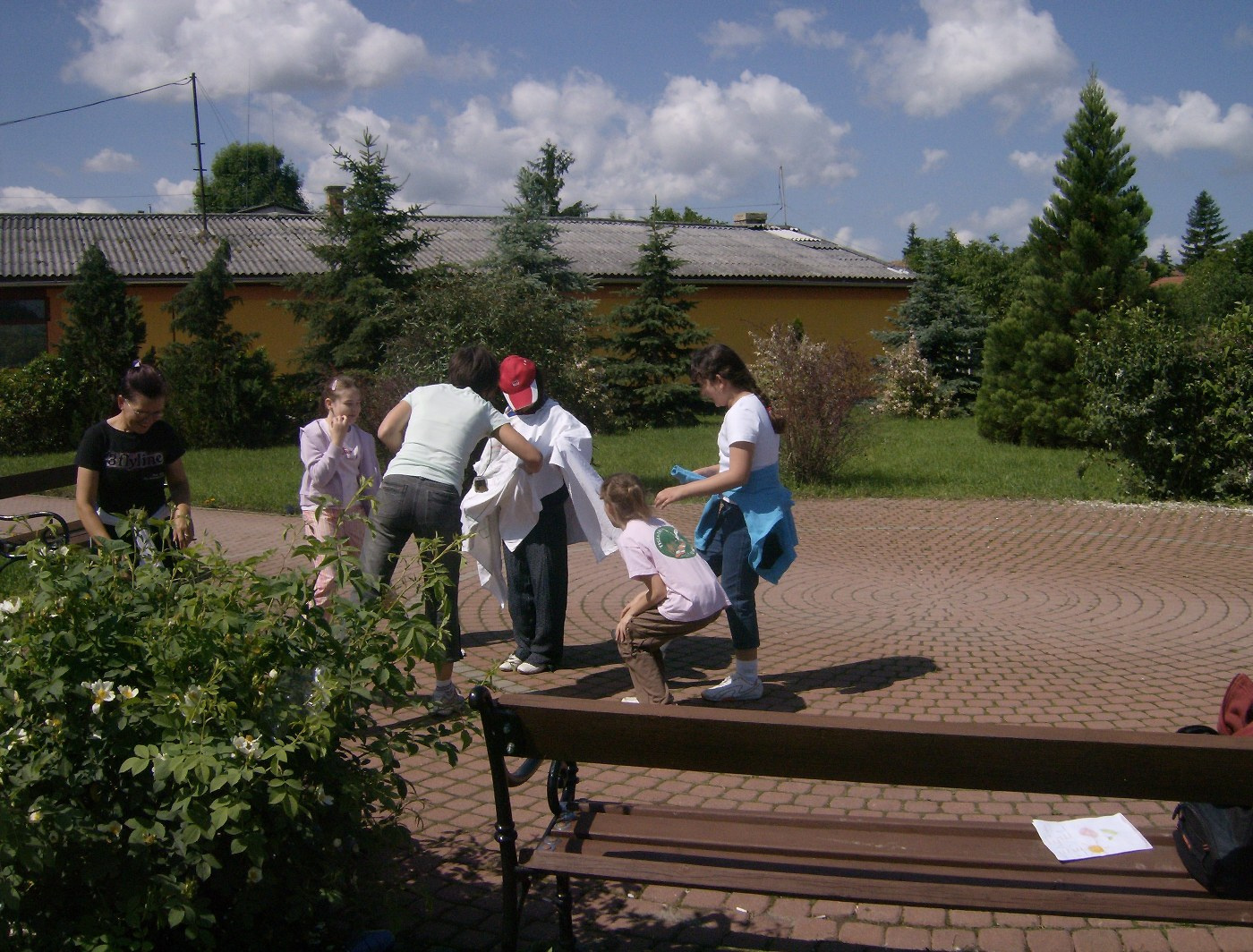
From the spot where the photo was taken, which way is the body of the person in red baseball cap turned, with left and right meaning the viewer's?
facing the viewer and to the left of the viewer

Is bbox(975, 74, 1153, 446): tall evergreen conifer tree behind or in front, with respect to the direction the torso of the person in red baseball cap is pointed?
behind

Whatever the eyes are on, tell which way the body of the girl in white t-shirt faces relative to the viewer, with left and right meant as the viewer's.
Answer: facing to the left of the viewer

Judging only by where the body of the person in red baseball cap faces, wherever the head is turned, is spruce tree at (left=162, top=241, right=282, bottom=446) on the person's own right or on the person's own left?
on the person's own right

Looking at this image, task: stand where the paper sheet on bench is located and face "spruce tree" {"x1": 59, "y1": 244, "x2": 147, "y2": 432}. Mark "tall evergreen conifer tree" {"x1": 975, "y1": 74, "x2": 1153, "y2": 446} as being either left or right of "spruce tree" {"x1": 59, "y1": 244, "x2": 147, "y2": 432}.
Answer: right

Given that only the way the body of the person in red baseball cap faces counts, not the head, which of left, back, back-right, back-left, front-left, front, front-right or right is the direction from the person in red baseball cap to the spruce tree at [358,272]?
back-right

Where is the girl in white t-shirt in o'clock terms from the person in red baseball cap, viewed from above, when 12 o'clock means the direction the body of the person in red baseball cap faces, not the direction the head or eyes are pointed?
The girl in white t-shirt is roughly at 9 o'clock from the person in red baseball cap.

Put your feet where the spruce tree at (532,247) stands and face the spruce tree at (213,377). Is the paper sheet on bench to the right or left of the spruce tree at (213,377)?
left

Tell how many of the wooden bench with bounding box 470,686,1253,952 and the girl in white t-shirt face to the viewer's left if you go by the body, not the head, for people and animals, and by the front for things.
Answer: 1
